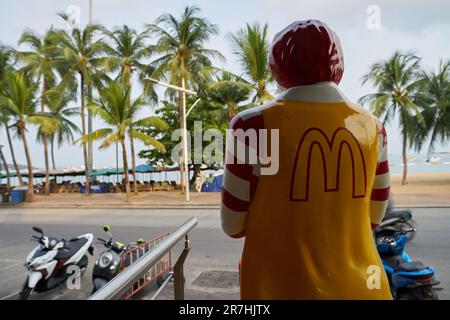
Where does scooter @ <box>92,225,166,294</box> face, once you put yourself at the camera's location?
facing the viewer and to the left of the viewer

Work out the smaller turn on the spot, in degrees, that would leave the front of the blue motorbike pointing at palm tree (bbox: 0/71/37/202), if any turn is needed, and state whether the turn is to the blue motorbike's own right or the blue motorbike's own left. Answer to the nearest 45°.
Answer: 0° — it already faces it

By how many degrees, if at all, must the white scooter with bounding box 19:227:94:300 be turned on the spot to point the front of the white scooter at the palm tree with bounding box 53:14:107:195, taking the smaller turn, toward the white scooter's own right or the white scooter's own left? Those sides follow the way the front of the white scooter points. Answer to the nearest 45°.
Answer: approximately 135° to the white scooter's own right

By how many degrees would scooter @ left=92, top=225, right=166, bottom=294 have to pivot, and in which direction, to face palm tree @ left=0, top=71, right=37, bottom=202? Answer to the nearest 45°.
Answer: approximately 135° to its right

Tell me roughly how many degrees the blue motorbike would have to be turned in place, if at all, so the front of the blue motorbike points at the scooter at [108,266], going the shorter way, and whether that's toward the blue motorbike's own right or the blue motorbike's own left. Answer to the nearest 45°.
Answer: approximately 45° to the blue motorbike's own left

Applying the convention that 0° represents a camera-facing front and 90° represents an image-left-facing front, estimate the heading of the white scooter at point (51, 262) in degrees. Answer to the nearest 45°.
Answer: approximately 45°

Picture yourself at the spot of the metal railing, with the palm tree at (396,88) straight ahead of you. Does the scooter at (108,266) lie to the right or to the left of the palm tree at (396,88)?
left

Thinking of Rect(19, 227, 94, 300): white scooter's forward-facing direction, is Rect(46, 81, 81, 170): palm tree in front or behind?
behind

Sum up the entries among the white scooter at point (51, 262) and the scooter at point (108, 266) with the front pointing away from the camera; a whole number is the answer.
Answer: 0
